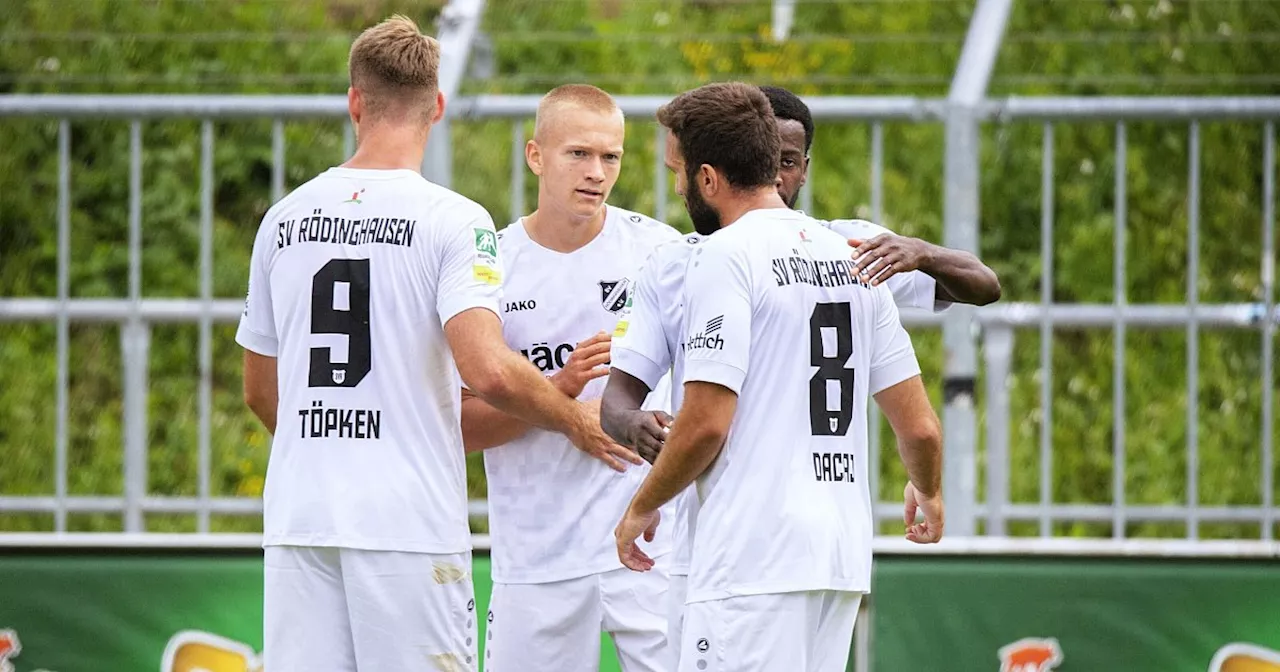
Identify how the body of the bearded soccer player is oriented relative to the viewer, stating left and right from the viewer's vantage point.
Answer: facing away from the viewer and to the left of the viewer

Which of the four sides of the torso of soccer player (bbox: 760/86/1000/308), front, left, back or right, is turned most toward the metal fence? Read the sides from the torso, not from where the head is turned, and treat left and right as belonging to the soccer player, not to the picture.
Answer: back

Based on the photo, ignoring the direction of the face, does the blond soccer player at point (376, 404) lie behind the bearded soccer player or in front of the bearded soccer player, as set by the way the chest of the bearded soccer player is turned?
in front

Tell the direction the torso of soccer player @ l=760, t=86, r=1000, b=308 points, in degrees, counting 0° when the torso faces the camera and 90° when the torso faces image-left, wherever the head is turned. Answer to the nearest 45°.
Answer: approximately 0°

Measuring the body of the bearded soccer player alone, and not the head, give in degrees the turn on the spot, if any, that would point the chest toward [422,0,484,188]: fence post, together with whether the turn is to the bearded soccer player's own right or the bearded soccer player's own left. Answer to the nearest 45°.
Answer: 0° — they already face it

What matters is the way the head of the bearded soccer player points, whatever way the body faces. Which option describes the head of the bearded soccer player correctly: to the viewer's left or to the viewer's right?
to the viewer's left

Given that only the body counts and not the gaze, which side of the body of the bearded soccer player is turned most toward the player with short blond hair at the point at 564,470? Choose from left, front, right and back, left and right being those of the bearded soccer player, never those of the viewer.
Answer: front

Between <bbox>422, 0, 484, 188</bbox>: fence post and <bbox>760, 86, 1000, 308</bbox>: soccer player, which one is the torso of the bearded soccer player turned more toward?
the fence post

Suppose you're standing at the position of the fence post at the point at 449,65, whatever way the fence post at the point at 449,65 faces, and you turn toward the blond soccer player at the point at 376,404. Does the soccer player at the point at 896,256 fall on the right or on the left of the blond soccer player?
left

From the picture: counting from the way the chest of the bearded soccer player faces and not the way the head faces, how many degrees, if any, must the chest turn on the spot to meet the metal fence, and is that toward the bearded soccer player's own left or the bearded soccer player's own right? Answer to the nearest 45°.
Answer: approximately 45° to the bearded soccer player's own right
